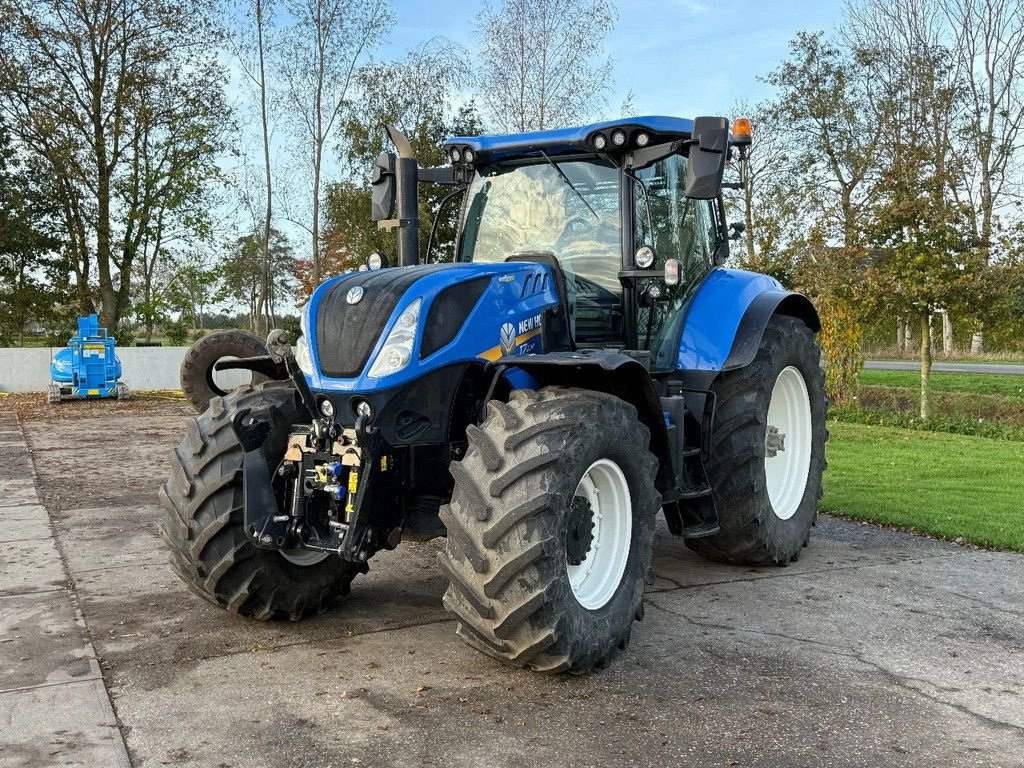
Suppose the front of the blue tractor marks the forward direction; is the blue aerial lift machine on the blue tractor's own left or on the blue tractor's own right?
on the blue tractor's own right

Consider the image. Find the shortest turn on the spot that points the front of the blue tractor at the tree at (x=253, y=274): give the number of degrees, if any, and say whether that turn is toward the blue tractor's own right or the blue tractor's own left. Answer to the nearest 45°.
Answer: approximately 135° to the blue tractor's own right

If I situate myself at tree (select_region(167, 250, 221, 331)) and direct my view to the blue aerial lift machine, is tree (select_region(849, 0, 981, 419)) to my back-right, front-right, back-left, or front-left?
front-left

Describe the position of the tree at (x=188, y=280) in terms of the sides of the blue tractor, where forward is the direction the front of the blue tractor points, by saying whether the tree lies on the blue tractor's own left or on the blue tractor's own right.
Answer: on the blue tractor's own right

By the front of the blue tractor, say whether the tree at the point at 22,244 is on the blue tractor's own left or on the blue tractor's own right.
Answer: on the blue tractor's own right

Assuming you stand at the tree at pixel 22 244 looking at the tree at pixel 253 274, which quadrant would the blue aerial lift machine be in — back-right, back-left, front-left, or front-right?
back-right

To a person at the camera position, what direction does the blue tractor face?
facing the viewer and to the left of the viewer
